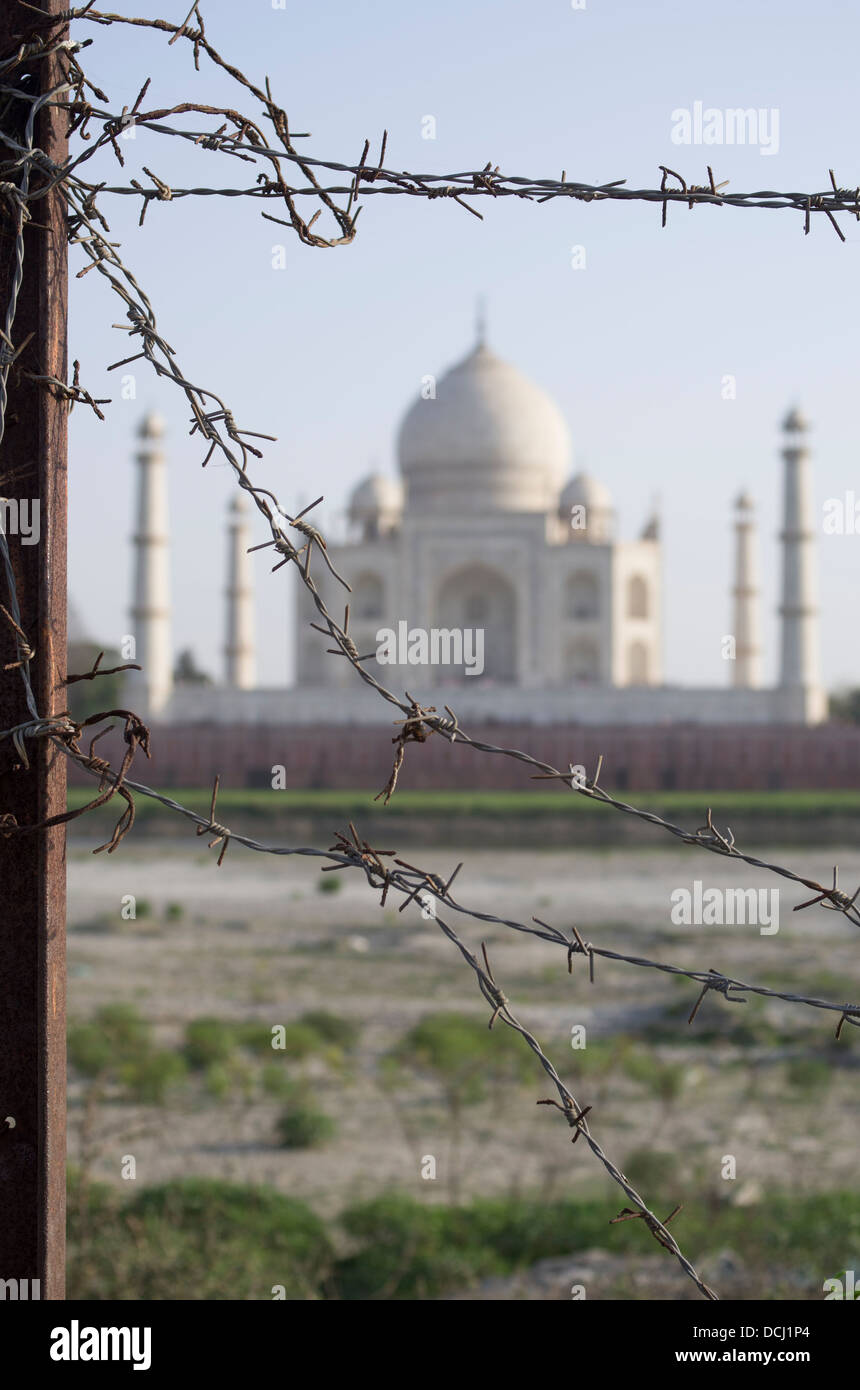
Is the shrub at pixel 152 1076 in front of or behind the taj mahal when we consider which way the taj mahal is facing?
in front

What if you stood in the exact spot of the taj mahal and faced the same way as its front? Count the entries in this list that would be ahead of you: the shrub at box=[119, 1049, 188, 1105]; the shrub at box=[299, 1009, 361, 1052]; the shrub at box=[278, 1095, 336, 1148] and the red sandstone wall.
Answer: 4

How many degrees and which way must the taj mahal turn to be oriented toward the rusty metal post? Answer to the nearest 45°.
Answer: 0° — it already faces it

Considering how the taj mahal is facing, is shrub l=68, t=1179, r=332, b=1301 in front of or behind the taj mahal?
in front

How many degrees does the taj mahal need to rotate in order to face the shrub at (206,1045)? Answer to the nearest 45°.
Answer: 0° — it already faces it

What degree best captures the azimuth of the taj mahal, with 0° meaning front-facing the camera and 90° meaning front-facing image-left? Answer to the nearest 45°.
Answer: approximately 0°

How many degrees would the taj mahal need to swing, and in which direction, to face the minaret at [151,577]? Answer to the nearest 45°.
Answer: approximately 45° to its right

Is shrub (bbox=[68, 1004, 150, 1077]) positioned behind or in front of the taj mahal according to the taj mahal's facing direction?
in front
